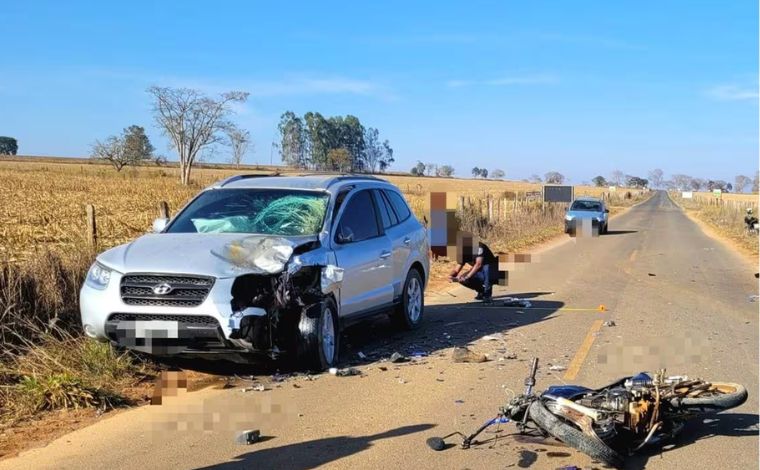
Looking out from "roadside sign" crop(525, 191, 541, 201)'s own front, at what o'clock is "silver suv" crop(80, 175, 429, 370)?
The silver suv is roughly at 12 o'clock from the roadside sign.

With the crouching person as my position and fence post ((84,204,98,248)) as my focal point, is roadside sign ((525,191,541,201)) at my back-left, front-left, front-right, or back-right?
front-right

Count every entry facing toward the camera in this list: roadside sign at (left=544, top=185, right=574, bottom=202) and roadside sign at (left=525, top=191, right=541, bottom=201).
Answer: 2

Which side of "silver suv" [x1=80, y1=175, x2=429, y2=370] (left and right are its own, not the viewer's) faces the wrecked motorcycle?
left

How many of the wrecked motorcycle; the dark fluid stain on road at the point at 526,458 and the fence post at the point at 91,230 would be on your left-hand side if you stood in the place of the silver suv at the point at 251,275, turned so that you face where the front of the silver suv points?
2
